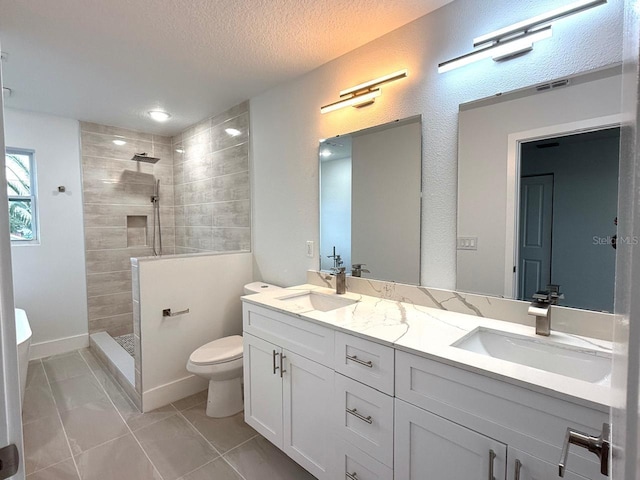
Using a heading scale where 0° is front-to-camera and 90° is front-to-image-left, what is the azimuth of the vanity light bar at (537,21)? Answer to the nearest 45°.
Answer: approximately 45°

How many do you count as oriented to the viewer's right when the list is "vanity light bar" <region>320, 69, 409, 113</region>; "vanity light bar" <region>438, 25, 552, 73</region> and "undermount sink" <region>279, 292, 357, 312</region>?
0

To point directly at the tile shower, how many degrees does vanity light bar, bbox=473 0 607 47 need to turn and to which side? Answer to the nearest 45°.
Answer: approximately 45° to its right

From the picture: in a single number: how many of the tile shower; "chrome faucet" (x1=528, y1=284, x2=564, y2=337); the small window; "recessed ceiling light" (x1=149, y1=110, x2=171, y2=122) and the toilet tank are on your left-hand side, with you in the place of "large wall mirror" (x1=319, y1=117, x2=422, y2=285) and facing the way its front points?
1

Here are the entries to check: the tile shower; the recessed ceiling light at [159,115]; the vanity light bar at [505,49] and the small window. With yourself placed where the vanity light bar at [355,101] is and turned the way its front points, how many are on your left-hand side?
1

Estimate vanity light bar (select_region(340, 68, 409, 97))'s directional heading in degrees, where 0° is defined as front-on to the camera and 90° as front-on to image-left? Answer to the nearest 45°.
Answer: approximately 45°

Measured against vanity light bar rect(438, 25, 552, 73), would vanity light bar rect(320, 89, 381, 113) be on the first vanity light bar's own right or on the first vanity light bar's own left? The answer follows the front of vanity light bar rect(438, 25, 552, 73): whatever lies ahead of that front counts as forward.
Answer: on the first vanity light bar's own right

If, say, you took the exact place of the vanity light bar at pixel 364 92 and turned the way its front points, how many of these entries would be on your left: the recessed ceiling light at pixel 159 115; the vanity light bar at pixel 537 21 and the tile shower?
1

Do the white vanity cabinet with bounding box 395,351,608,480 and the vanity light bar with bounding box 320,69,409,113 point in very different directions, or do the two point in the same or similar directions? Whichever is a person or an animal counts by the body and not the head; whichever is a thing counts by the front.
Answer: same or similar directions
